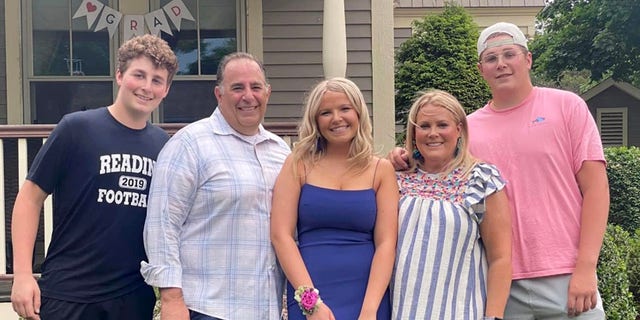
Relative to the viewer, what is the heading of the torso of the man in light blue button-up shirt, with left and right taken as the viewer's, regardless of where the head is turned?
facing the viewer and to the right of the viewer

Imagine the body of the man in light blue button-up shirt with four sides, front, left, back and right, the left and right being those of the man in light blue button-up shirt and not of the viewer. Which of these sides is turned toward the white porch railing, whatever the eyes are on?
back

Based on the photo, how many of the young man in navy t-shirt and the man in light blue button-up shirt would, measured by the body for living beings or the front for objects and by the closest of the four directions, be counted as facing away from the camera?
0

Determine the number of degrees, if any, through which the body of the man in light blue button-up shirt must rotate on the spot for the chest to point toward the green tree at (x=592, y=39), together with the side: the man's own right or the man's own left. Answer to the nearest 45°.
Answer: approximately 90° to the man's own left

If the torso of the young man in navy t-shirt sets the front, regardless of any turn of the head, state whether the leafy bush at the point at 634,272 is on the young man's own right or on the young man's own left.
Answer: on the young man's own left

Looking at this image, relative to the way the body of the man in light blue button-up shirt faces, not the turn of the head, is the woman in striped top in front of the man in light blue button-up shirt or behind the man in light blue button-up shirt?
in front

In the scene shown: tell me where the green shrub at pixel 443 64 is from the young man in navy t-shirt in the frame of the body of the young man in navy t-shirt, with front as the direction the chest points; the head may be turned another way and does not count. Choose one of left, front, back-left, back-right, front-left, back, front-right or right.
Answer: left
